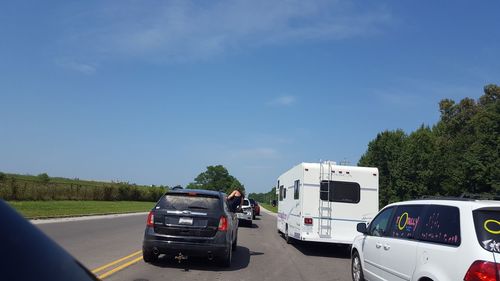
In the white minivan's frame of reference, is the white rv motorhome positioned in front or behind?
in front

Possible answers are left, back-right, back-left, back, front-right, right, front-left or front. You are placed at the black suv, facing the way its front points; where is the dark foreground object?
back

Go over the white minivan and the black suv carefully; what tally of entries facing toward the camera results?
0

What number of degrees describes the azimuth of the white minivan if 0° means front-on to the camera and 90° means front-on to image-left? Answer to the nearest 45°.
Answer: approximately 135°

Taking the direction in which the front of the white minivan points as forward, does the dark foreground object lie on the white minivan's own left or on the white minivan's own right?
on the white minivan's own left

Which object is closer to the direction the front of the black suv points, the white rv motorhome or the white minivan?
the white rv motorhome

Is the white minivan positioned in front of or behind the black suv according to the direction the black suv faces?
behind

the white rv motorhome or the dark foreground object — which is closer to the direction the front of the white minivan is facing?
the white rv motorhome

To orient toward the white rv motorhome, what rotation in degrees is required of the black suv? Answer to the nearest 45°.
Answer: approximately 45° to its right

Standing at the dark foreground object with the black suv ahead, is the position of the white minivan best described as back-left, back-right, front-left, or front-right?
front-right

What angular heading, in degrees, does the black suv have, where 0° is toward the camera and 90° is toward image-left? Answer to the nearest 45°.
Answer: approximately 180°
